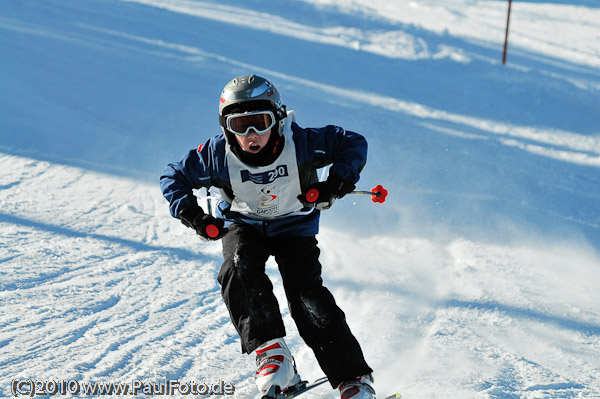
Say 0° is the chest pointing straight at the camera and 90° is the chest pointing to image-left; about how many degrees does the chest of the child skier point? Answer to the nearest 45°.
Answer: approximately 0°
